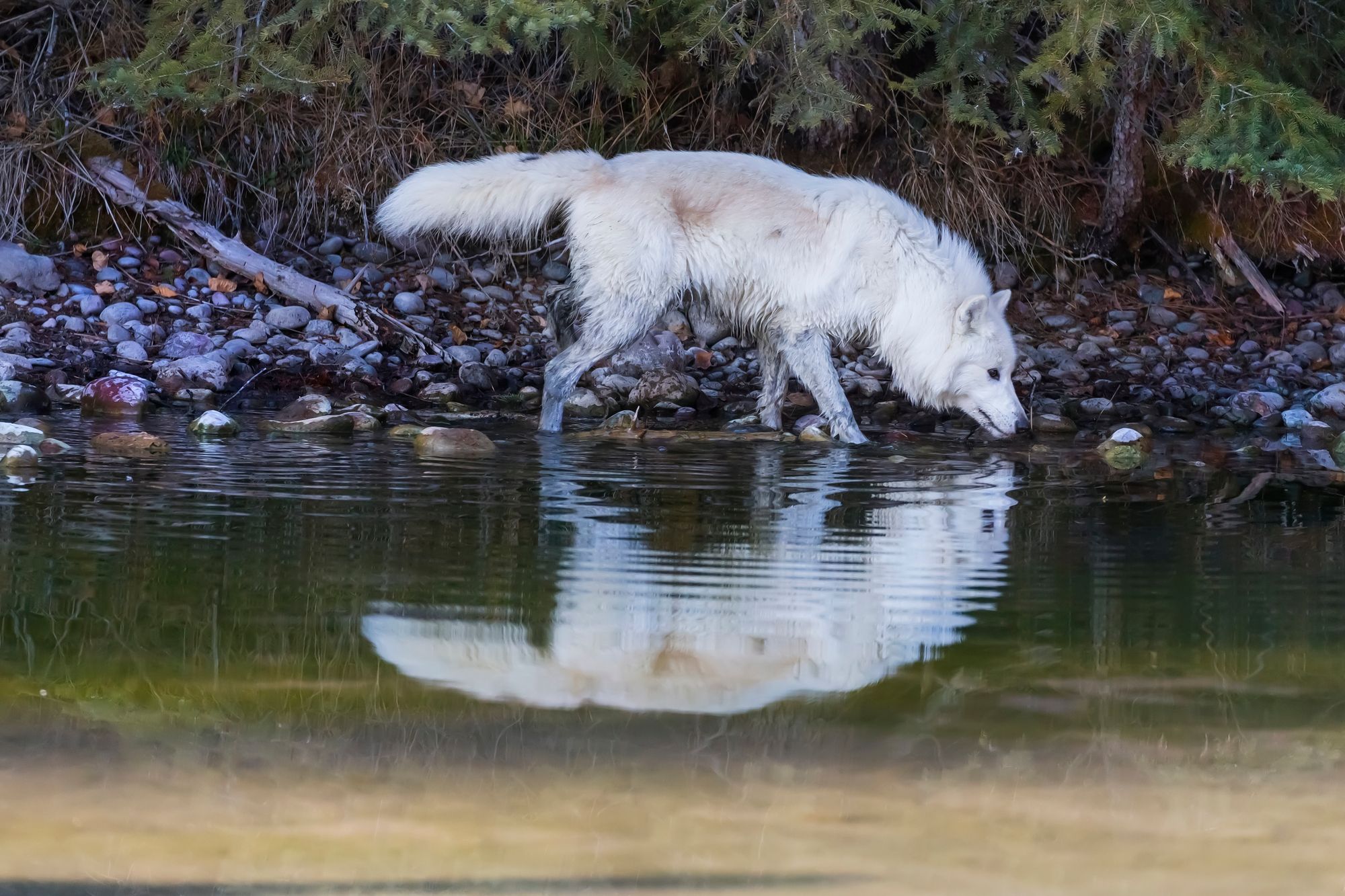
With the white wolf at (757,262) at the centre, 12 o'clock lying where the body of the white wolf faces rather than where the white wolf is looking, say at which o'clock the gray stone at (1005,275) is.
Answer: The gray stone is roughly at 10 o'clock from the white wolf.

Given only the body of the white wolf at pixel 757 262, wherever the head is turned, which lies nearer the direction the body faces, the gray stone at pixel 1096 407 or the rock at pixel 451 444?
the gray stone

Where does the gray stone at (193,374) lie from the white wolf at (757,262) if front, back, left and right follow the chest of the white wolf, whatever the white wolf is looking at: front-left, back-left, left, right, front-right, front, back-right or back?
back

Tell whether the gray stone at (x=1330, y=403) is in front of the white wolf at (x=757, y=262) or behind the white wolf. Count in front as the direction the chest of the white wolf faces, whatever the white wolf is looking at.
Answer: in front

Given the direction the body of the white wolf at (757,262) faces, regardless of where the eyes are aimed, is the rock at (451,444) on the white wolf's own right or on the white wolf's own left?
on the white wolf's own right

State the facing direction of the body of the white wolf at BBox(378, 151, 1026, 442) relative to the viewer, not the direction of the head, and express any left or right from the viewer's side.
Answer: facing to the right of the viewer

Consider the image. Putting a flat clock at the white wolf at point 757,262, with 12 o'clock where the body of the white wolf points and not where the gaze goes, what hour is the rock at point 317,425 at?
The rock is roughly at 5 o'clock from the white wolf.

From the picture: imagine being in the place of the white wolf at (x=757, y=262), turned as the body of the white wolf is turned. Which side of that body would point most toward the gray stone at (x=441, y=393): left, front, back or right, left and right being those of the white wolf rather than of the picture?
back

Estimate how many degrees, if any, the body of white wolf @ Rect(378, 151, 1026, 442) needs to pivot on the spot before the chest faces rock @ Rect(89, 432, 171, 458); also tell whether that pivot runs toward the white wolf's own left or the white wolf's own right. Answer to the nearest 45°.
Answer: approximately 135° to the white wolf's own right

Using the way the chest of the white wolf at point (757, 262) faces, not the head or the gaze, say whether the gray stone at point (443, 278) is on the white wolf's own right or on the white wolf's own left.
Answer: on the white wolf's own left

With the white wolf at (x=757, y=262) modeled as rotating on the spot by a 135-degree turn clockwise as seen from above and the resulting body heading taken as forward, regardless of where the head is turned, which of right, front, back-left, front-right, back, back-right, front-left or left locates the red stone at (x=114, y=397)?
front-right
